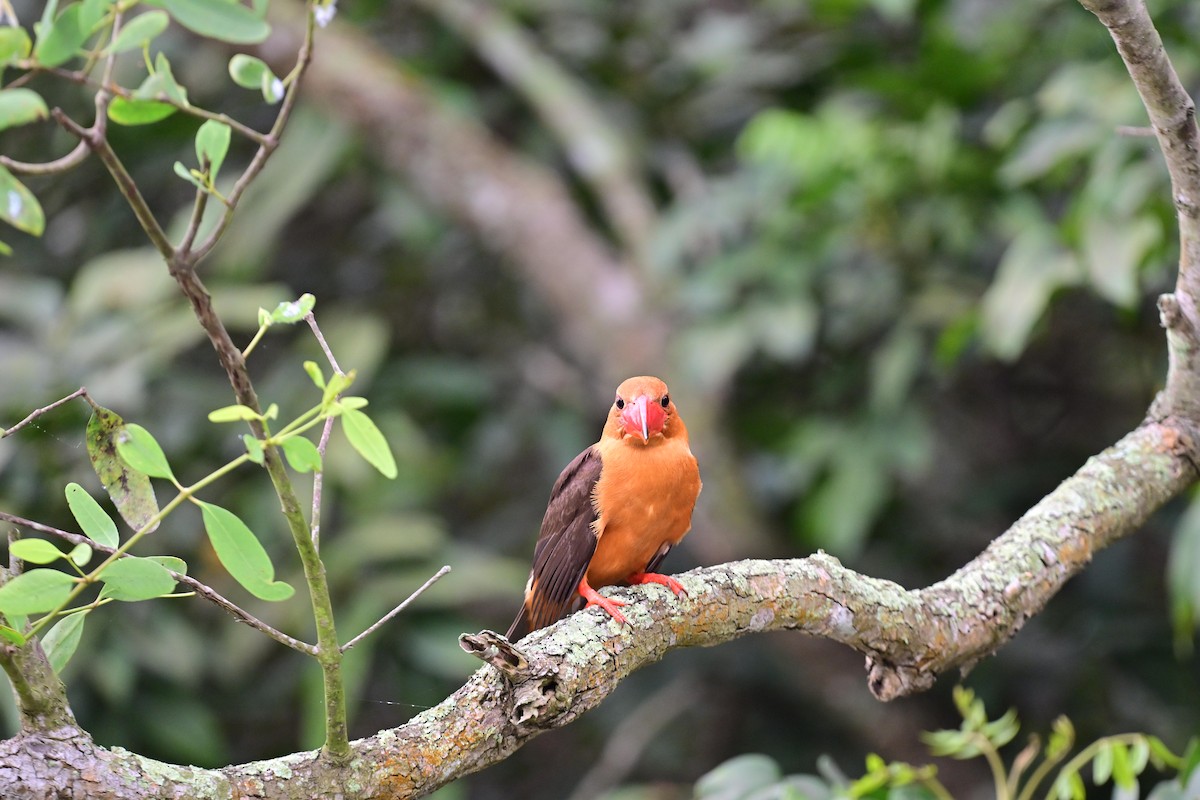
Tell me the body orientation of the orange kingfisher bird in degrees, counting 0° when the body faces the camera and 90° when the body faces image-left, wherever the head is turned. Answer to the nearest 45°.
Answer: approximately 315°

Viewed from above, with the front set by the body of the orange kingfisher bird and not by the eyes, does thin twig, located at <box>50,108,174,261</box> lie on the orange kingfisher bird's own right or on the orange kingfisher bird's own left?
on the orange kingfisher bird's own right

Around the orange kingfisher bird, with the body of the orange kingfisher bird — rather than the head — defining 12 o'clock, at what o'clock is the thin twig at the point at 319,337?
The thin twig is roughly at 2 o'clock from the orange kingfisher bird.
